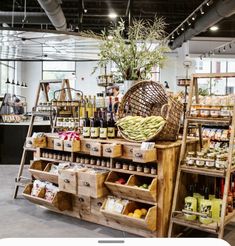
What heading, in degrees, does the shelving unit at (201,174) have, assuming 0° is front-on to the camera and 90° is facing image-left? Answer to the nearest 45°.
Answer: approximately 45°

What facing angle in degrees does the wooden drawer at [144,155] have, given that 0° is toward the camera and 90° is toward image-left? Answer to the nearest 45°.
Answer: approximately 45°

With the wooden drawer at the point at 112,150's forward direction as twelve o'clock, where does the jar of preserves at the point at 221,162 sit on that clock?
The jar of preserves is roughly at 8 o'clock from the wooden drawer.

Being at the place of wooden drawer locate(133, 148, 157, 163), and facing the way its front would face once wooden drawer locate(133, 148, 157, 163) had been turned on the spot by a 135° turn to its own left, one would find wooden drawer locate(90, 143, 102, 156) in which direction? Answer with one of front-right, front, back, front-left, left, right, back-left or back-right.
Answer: back-left

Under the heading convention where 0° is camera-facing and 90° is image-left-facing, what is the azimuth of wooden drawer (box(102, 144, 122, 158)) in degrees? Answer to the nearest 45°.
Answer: approximately 45°

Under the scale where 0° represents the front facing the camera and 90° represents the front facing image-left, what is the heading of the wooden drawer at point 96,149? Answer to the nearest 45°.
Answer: approximately 45°

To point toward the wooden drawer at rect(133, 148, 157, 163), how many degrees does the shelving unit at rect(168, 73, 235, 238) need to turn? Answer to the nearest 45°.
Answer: approximately 45° to its right

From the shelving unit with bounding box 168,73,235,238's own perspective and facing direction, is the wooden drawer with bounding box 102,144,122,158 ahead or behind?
ahead
